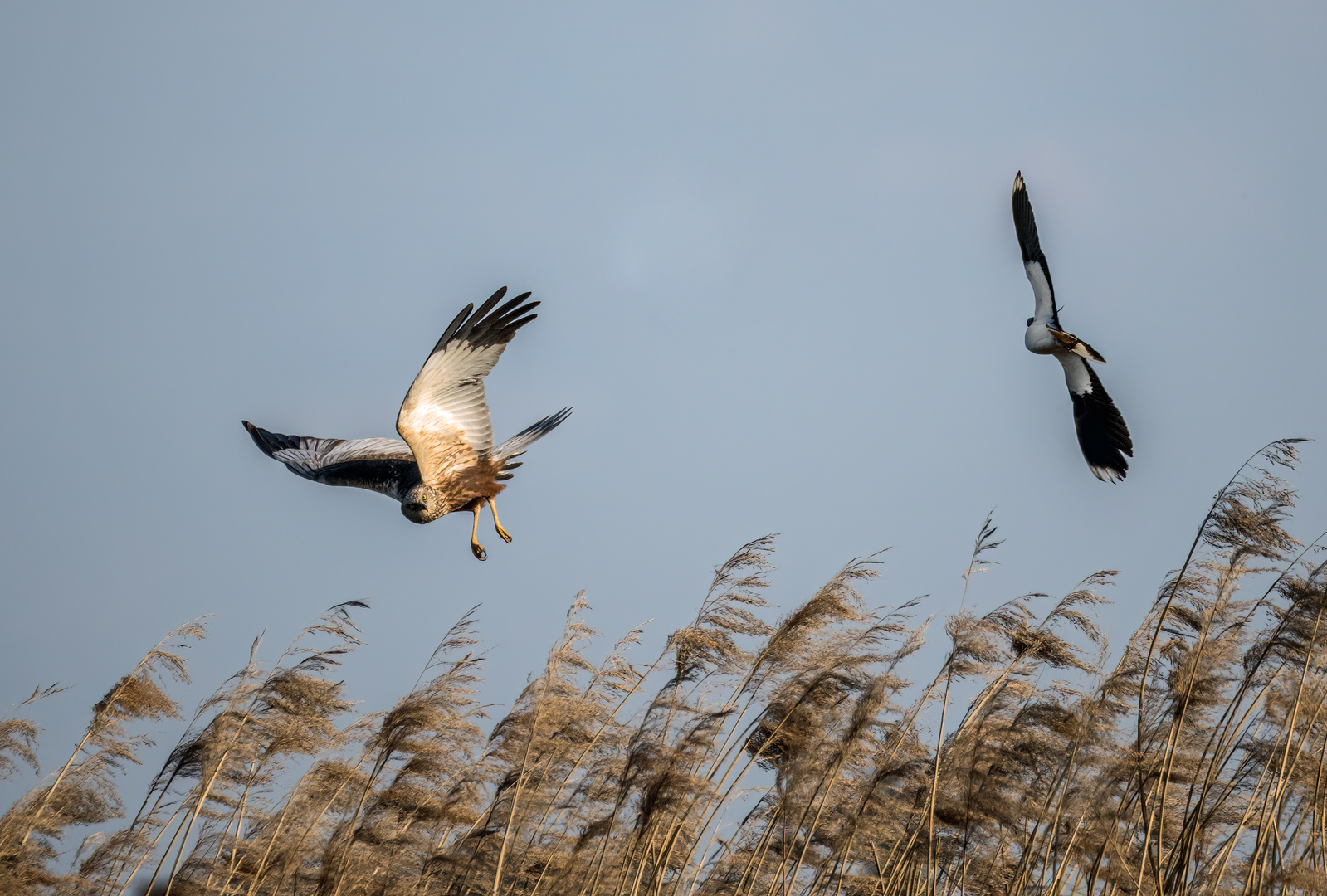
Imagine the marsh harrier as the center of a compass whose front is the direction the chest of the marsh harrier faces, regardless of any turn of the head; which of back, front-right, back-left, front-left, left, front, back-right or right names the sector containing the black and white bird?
back-left

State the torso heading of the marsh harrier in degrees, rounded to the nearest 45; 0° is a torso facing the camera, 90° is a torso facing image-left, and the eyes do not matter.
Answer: approximately 45°
